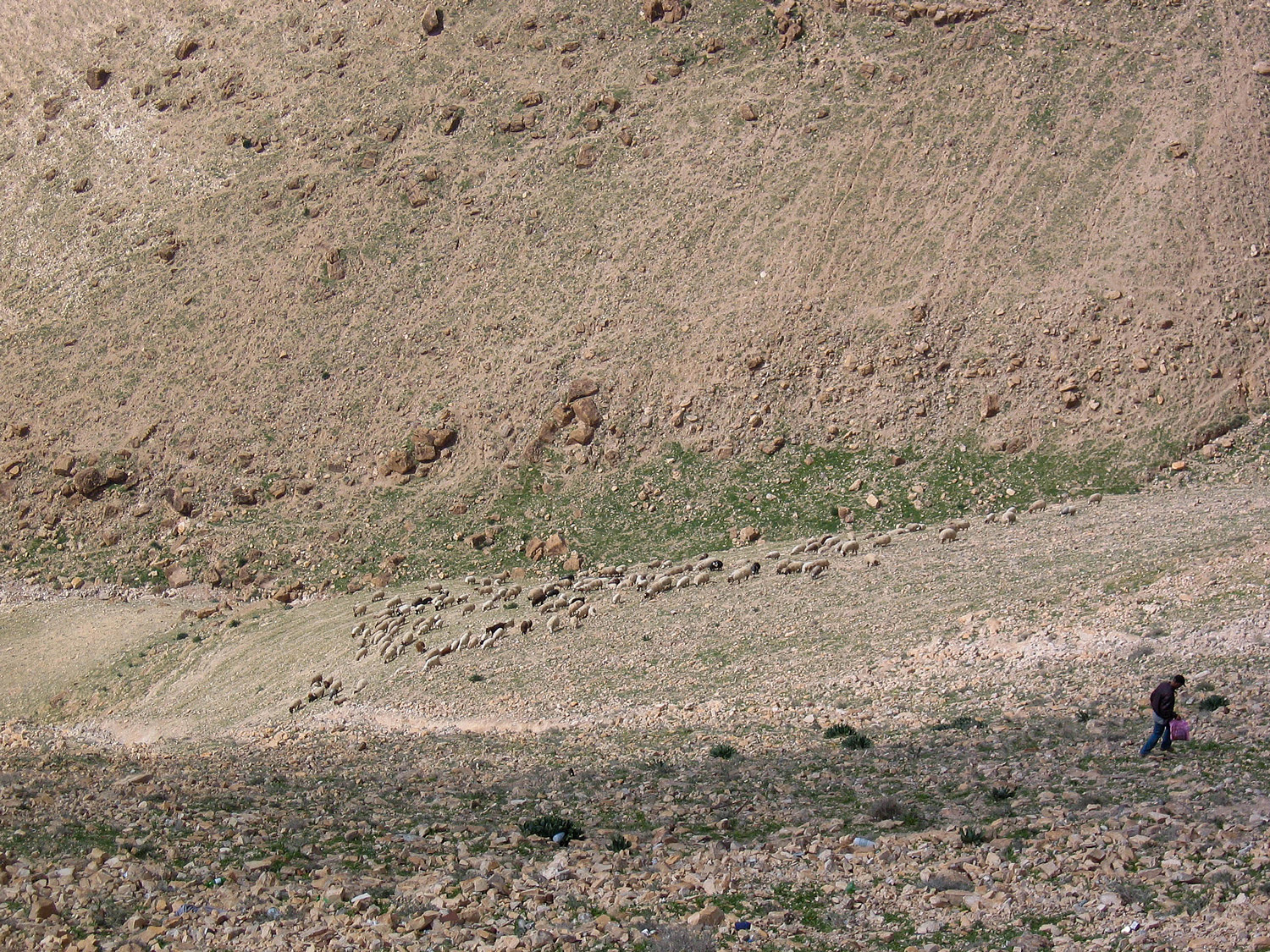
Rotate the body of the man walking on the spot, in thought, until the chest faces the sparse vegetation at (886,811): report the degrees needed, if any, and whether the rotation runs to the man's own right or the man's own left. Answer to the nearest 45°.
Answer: approximately 135° to the man's own right

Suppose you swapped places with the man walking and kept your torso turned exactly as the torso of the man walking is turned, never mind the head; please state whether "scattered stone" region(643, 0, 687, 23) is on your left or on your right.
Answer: on your left

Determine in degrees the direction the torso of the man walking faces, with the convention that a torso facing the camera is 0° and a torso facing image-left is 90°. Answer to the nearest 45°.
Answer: approximately 270°

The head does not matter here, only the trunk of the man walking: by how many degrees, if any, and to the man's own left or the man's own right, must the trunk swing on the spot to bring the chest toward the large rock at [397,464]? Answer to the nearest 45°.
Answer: approximately 135° to the man's own left

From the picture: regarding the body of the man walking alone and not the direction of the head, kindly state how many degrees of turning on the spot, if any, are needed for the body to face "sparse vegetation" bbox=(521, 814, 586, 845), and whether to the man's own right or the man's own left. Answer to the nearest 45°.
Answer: approximately 180°

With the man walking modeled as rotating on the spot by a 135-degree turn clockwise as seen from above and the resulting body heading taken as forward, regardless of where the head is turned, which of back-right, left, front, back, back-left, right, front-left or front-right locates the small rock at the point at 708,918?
front

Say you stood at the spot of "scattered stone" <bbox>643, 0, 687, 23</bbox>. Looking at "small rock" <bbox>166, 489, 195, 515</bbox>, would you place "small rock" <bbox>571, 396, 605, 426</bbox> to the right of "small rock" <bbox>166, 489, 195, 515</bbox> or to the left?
left
